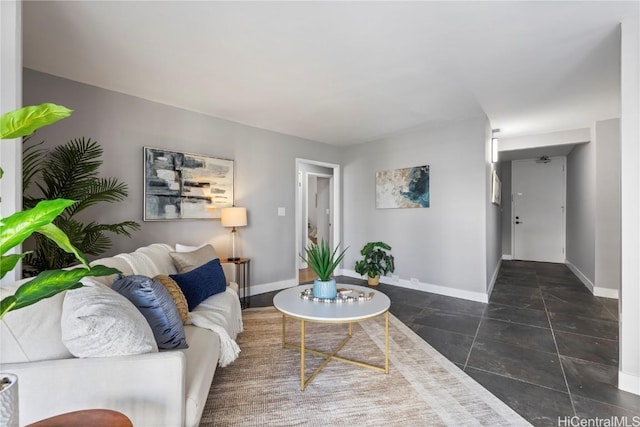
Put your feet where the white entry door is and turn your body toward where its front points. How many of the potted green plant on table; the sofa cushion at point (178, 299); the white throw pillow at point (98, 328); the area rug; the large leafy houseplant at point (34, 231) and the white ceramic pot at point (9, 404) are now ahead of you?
6

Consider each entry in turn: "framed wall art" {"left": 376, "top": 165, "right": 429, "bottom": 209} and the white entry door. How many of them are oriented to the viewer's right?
0

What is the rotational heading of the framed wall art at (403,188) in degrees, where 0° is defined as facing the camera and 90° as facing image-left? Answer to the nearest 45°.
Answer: approximately 45°

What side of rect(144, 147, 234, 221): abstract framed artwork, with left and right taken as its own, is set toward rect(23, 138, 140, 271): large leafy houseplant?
right

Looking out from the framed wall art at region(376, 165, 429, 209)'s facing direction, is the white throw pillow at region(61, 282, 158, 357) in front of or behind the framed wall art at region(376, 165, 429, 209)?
in front

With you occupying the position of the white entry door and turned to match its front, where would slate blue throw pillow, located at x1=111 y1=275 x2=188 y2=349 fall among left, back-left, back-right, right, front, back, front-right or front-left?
front

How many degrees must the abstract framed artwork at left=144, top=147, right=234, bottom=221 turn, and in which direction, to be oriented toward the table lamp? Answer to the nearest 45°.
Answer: approximately 45° to its left

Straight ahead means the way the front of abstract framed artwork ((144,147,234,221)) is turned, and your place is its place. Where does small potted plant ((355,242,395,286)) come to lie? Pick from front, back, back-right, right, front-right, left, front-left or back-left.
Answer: front-left

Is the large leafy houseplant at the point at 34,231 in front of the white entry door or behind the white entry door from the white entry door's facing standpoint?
in front

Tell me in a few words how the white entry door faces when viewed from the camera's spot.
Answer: facing the viewer

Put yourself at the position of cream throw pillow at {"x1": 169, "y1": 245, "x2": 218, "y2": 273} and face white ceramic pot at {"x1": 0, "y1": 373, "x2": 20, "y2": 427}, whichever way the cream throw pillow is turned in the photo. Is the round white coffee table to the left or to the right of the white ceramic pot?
left

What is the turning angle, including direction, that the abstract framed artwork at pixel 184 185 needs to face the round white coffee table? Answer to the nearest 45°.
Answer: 0° — it already faces it

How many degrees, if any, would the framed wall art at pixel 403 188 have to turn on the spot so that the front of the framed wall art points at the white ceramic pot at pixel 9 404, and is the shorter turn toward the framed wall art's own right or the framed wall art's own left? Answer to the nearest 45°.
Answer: approximately 45° to the framed wall art's own left
